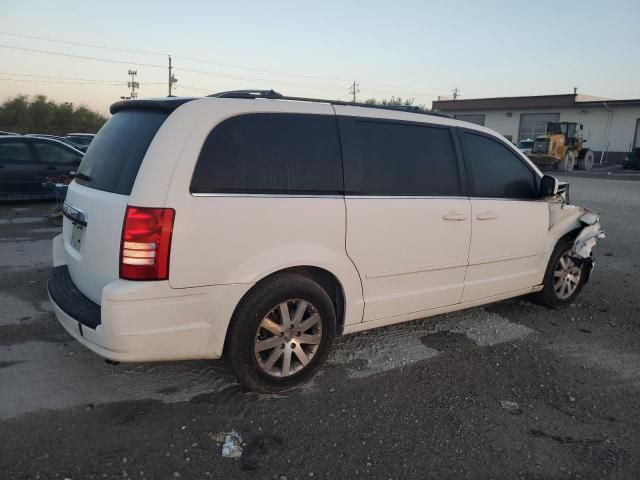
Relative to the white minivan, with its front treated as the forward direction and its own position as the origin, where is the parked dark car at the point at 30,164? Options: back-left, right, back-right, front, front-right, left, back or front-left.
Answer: left

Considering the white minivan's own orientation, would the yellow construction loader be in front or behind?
in front

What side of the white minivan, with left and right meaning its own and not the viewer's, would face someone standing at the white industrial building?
front

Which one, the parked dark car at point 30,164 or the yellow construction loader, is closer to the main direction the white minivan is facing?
the yellow construction loader

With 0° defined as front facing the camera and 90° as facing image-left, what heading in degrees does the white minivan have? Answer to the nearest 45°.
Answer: approximately 225°

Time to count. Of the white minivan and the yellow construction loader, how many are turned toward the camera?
0
